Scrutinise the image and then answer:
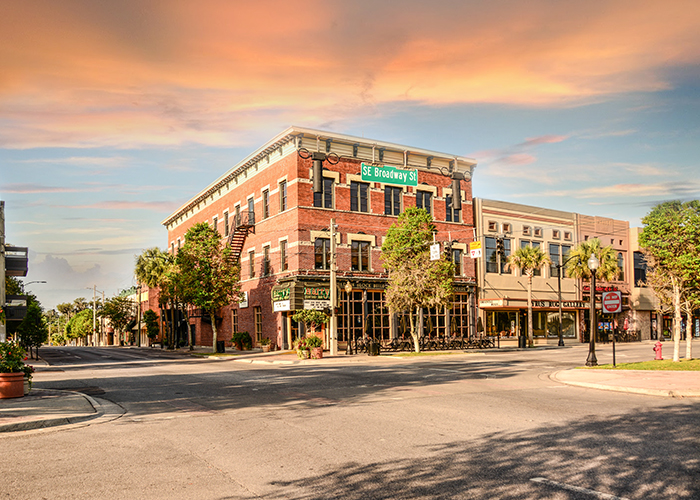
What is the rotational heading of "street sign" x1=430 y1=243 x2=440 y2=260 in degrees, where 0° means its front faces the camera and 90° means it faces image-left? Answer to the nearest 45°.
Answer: approximately 0°

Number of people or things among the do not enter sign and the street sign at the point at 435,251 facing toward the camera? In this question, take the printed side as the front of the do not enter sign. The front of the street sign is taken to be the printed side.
2

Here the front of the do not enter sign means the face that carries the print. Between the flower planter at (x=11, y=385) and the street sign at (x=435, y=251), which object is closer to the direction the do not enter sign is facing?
the flower planter

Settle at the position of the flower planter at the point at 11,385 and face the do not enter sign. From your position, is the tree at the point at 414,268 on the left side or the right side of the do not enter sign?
left
